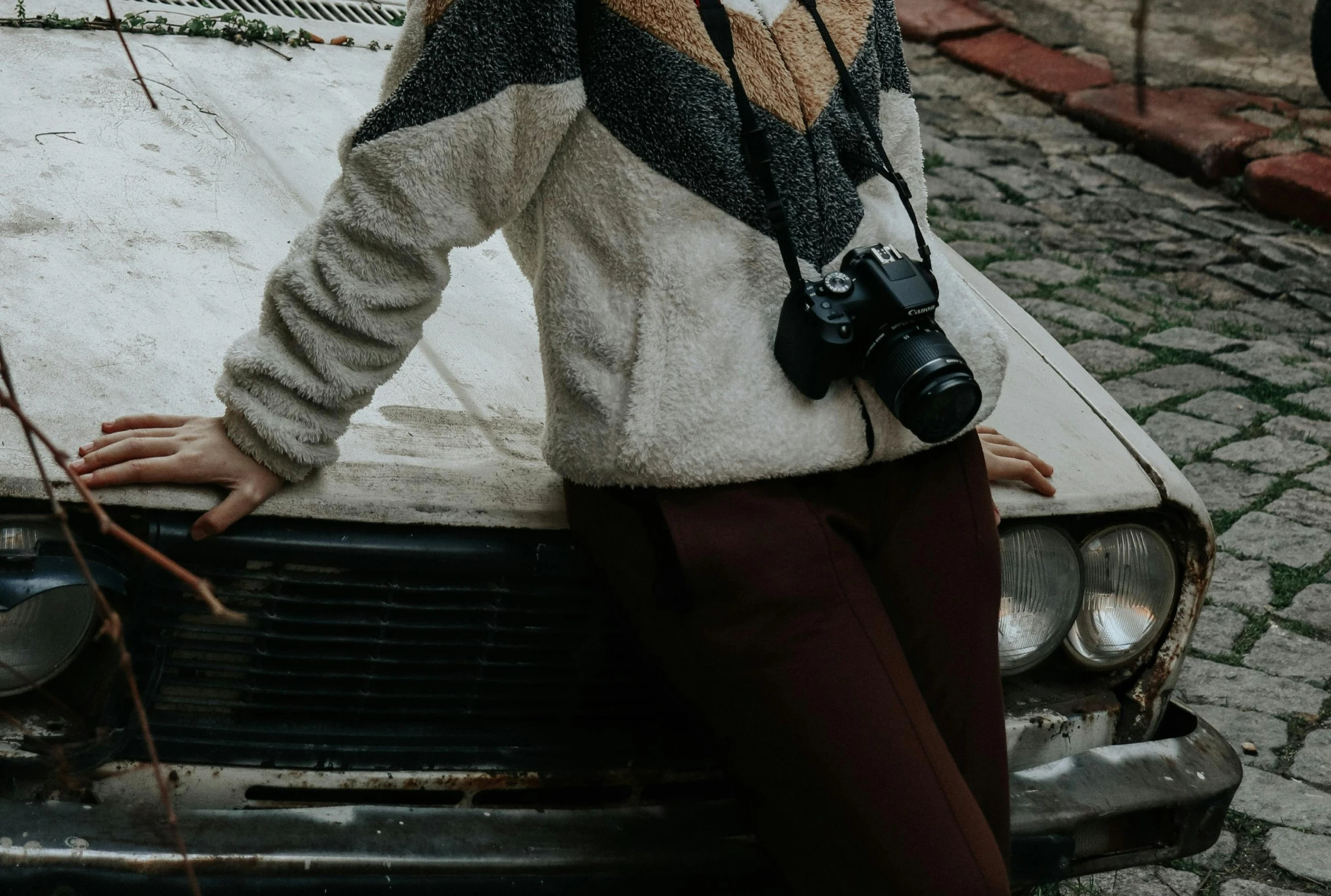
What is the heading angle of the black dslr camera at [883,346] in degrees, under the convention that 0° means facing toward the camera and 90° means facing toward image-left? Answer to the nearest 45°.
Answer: approximately 315°

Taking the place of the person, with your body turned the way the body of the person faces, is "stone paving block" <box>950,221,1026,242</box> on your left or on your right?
on your left

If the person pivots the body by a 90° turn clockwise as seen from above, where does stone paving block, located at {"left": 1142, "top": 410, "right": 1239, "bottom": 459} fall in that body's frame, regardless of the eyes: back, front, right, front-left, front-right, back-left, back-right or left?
back

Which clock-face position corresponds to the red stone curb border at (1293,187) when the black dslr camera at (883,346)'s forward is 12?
The red stone curb border is roughly at 8 o'clock from the black dslr camera.

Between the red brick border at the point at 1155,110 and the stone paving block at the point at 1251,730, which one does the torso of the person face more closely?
the stone paving block

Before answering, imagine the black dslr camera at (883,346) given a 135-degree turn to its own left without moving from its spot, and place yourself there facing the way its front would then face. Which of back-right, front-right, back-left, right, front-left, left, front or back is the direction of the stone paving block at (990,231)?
front

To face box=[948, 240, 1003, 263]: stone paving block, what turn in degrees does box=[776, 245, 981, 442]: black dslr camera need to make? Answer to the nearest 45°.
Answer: approximately 135° to its left

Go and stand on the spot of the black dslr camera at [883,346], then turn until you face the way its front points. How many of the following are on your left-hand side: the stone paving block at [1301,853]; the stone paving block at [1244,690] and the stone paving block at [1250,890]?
3

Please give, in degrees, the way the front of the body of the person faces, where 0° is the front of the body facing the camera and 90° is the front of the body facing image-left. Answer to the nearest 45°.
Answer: approximately 315°

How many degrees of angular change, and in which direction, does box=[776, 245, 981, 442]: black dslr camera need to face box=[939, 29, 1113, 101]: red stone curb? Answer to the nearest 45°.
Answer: approximately 135° to its left

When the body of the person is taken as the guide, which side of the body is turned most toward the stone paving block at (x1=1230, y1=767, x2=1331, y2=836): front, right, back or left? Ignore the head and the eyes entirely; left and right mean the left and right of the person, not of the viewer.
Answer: left

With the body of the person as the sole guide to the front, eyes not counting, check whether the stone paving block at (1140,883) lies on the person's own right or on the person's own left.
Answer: on the person's own left
